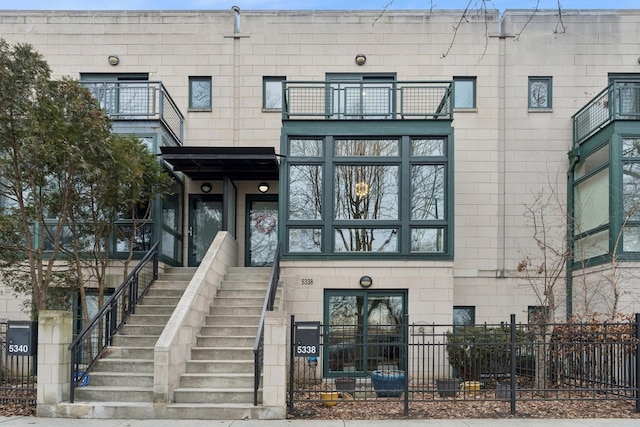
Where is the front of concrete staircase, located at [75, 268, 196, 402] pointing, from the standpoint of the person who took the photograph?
facing the viewer

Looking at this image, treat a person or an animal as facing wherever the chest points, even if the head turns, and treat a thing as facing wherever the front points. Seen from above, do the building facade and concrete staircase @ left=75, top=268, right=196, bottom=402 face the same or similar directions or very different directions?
same or similar directions

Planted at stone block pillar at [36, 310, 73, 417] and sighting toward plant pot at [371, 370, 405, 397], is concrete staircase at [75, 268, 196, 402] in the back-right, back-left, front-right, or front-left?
front-left

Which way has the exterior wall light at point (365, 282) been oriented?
toward the camera

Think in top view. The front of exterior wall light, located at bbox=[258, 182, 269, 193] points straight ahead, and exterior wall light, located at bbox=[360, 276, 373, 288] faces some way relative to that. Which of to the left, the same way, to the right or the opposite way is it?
the same way

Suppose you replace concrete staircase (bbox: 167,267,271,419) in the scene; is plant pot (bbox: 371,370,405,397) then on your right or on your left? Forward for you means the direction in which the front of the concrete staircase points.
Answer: on your left

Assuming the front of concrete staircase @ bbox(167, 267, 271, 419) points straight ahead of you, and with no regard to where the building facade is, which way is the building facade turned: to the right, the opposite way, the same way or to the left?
the same way

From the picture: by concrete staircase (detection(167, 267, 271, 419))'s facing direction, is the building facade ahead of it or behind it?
behind

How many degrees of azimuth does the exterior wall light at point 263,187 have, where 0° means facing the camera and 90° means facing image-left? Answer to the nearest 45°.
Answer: approximately 0°

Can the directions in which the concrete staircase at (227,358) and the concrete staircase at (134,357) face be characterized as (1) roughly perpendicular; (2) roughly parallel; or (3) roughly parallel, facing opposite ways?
roughly parallel

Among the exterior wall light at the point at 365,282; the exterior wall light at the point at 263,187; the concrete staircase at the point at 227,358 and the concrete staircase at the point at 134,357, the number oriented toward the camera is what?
4

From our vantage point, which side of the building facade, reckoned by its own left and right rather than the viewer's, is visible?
front

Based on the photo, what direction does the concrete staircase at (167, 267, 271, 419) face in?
toward the camera
